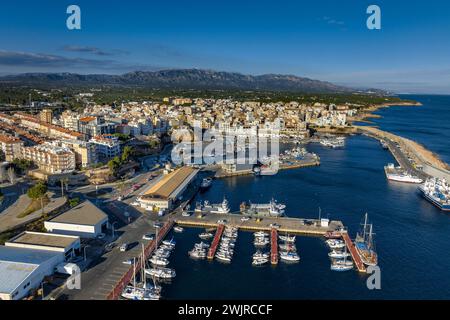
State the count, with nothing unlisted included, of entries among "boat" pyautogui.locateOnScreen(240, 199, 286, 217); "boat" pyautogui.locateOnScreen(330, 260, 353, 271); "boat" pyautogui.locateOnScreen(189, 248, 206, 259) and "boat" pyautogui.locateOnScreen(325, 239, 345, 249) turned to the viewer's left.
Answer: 3

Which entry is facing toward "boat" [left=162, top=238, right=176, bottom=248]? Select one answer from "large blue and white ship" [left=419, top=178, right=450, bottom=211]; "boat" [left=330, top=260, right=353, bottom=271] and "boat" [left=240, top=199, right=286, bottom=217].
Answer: "boat" [left=330, top=260, right=353, bottom=271]

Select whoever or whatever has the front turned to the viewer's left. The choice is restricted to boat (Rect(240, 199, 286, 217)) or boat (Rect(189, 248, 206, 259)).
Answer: boat (Rect(189, 248, 206, 259))

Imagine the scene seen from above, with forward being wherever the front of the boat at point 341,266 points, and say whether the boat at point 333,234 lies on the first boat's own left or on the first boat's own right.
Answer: on the first boat's own right

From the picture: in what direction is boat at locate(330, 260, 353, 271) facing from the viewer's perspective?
to the viewer's left

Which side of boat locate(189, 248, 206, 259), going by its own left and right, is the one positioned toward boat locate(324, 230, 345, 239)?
back

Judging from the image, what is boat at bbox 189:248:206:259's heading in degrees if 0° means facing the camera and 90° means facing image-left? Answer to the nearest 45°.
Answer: approximately 90°

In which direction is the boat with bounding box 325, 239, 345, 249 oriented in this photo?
to the viewer's left

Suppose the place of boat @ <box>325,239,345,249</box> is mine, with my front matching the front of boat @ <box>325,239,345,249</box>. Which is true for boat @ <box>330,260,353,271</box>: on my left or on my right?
on my left
